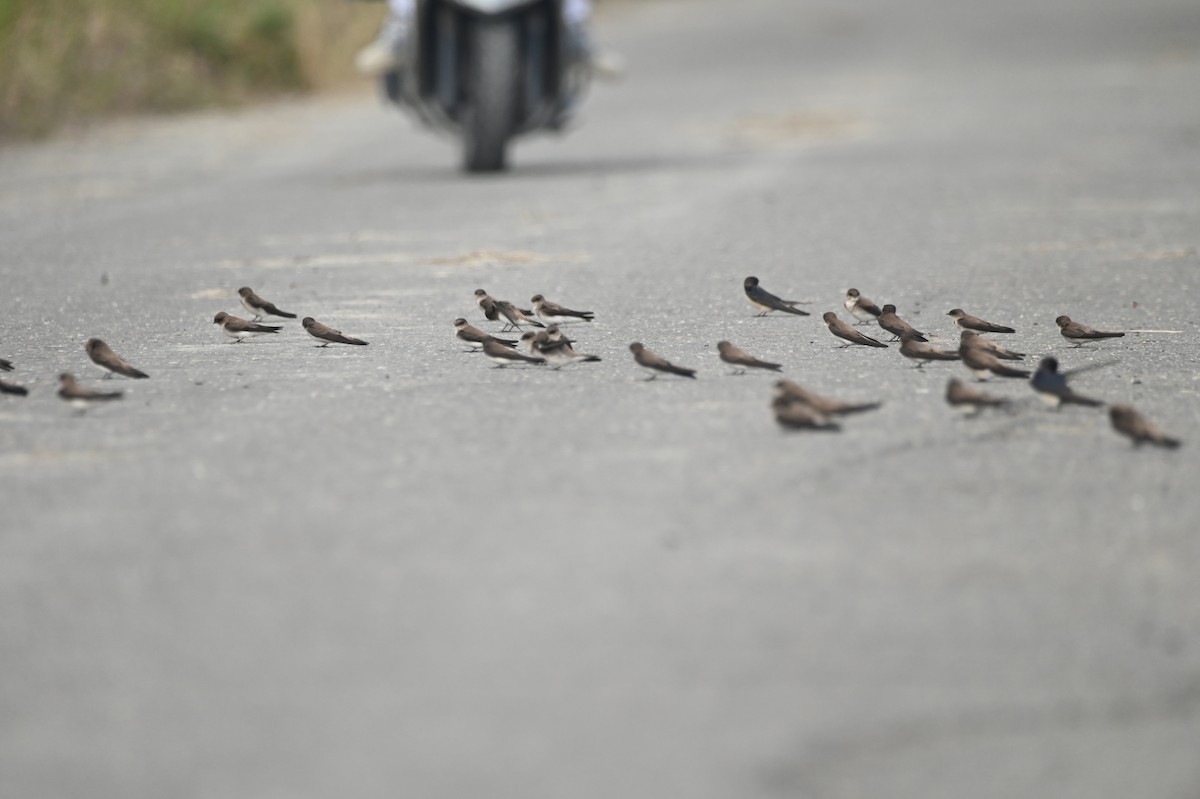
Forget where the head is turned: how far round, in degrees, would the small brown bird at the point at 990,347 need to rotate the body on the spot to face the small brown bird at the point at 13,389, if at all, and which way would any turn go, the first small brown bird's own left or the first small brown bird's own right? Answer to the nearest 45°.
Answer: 0° — it already faces it

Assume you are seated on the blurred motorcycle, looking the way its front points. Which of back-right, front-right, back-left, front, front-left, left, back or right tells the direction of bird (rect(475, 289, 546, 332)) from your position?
front

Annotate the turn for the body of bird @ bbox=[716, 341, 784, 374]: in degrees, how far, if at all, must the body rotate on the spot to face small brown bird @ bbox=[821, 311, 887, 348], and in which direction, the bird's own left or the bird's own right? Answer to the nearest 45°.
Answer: approximately 135° to the bird's own right

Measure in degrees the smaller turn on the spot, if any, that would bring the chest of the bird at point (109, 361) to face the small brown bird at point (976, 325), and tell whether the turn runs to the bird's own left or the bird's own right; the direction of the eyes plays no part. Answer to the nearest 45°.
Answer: approximately 180°

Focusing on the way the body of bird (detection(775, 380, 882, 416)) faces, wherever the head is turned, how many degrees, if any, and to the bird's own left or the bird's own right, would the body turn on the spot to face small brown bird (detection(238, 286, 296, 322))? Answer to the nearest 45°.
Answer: approximately 45° to the bird's own right

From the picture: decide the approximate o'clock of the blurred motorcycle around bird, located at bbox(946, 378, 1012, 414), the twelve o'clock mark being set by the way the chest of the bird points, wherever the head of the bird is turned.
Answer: The blurred motorcycle is roughly at 2 o'clock from the bird.

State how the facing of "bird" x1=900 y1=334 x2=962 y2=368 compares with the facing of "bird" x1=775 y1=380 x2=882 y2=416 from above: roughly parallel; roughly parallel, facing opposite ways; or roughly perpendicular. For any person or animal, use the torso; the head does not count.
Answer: roughly parallel

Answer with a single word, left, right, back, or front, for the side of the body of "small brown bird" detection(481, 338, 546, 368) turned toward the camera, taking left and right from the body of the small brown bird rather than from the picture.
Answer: left

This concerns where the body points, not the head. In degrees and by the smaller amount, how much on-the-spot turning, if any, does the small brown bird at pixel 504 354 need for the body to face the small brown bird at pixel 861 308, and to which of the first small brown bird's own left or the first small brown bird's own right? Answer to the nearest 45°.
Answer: approximately 135° to the first small brown bird's own right

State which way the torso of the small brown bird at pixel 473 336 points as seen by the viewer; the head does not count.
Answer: to the viewer's left

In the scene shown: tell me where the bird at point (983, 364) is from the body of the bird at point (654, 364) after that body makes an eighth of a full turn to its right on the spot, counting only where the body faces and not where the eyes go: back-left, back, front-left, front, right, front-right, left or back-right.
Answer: back-right

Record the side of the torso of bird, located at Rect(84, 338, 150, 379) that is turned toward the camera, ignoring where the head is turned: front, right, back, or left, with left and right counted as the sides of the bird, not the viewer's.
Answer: left

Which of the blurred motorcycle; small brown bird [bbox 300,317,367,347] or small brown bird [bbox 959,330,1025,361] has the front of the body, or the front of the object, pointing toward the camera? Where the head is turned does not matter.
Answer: the blurred motorcycle

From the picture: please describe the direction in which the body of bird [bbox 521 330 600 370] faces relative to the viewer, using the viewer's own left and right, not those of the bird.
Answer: facing to the left of the viewer

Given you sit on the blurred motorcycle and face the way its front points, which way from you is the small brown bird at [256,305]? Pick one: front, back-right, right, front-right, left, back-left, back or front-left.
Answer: front

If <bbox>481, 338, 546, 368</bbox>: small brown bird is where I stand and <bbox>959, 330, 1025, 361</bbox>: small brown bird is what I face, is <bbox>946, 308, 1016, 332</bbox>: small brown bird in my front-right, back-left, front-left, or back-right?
front-left

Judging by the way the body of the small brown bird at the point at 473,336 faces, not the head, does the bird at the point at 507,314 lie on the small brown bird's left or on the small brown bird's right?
on the small brown bird's right

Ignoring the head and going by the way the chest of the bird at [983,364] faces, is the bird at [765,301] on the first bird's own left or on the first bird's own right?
on the first bird's own right

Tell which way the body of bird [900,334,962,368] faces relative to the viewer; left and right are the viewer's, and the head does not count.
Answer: facing to the left of the viewer

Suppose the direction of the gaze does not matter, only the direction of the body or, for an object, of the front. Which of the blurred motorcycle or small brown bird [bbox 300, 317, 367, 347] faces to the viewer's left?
the small brown bird
